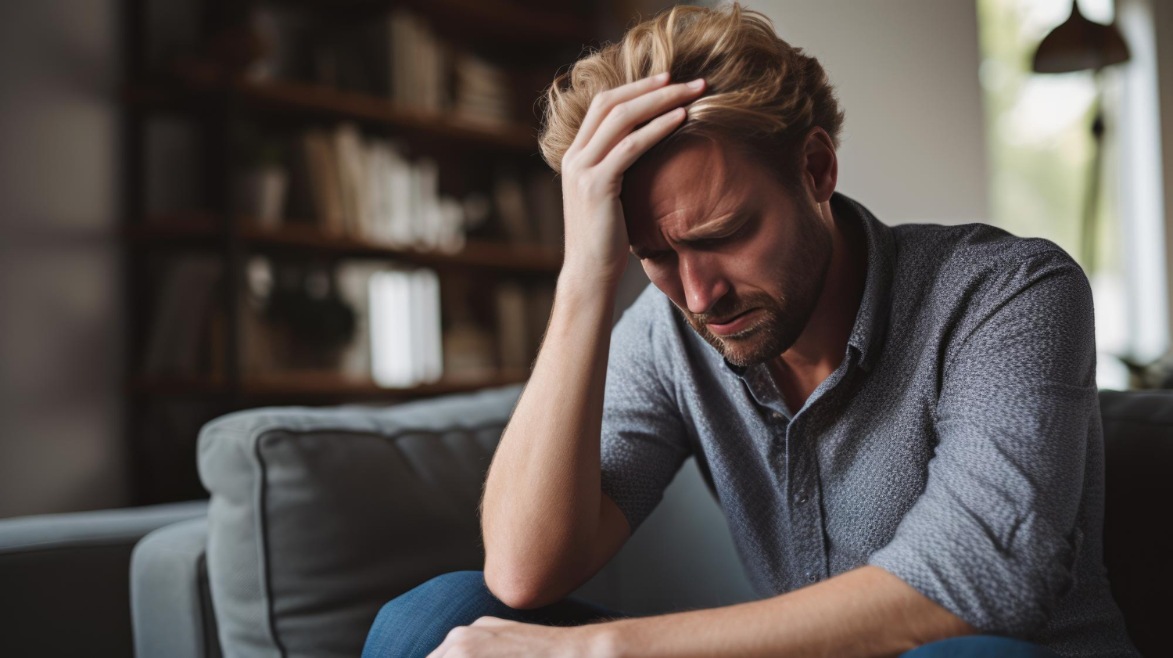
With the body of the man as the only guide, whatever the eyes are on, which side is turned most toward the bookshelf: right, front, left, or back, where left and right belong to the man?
right

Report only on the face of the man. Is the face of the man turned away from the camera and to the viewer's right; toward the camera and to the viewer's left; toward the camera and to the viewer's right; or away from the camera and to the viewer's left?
toward the camera and to the viewer's left

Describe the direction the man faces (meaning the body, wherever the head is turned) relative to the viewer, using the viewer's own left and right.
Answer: facing the viewer and to the left of the viewer

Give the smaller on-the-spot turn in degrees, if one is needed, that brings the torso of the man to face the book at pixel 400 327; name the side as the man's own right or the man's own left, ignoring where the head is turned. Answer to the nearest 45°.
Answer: approximately 90° to the man's own right
